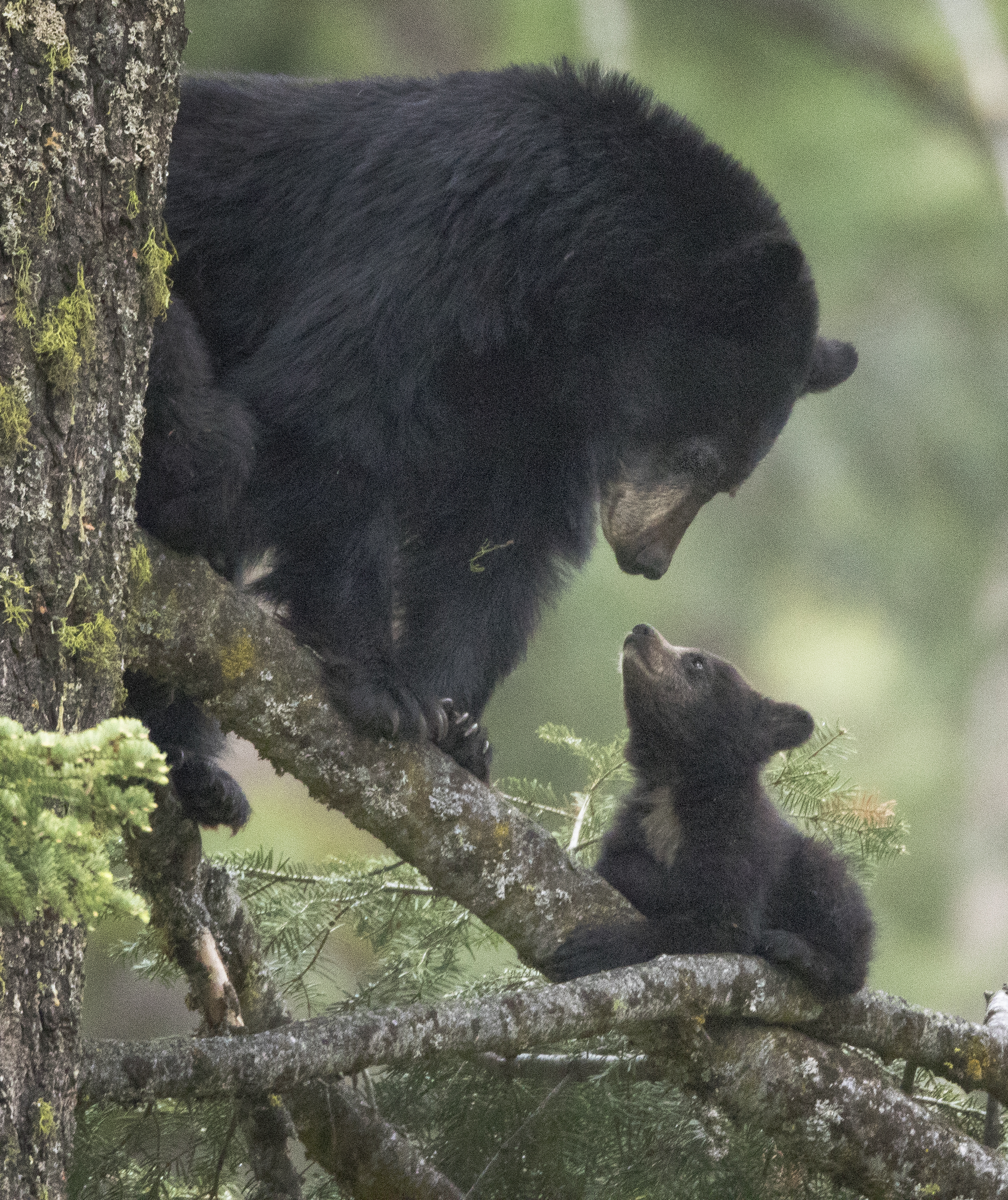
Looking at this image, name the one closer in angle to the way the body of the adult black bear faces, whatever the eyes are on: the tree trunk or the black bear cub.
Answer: the black bear cub

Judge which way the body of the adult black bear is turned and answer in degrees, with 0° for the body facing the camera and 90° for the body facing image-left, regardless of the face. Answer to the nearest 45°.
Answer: approximately 270°
